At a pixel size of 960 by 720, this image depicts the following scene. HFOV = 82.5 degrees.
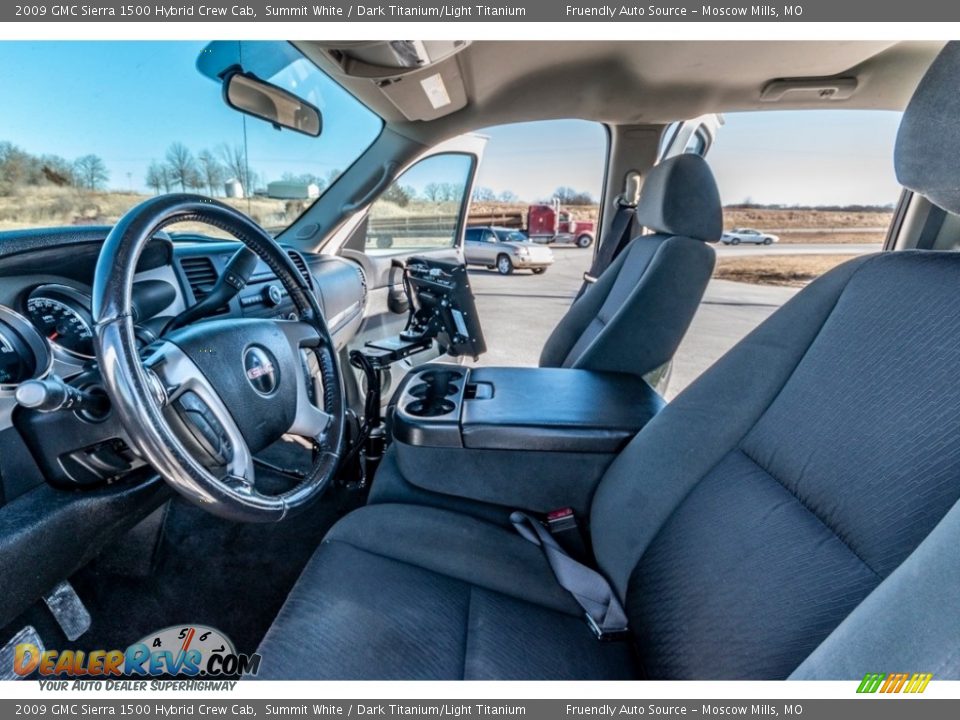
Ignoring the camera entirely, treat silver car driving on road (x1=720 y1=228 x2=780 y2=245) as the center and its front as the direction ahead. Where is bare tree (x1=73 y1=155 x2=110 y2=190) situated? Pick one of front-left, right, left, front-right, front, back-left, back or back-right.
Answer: back-right

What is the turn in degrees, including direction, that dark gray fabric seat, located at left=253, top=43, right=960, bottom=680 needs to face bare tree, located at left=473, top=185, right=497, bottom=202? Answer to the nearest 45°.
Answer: approximately 45° to its right

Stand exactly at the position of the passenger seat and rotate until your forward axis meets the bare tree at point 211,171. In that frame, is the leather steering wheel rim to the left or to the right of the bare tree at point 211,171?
left

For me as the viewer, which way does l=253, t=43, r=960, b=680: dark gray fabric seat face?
facing to the left of the viewer

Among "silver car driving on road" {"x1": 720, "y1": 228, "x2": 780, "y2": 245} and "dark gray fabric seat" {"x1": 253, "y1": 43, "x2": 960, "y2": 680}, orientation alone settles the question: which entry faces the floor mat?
the dark gray fabric seat

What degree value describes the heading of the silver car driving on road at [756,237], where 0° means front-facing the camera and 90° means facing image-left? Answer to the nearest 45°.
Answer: approximately 270°
